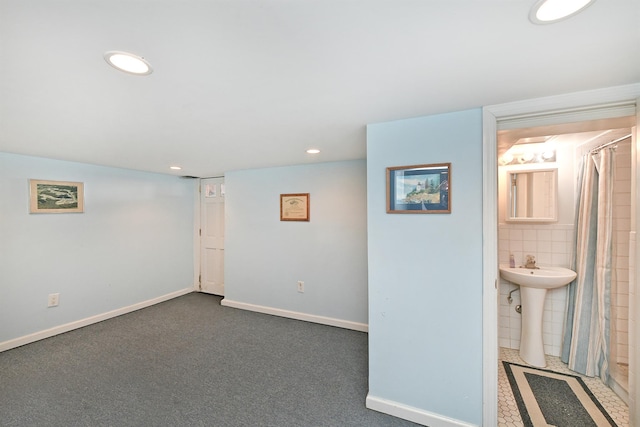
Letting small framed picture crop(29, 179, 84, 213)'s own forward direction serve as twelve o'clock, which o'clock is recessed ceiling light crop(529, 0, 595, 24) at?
The recessed ceiling light is roughly at 1 o'clock from the small framed picture.

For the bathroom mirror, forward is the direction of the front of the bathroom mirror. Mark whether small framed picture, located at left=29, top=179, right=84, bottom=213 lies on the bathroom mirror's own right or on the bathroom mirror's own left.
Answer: on the bathroom mirror's own right

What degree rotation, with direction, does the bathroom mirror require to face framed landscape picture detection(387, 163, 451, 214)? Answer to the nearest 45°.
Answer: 0° — it already faces it

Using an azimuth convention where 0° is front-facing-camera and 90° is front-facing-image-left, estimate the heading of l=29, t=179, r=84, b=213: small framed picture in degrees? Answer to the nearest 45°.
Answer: approximately 315°

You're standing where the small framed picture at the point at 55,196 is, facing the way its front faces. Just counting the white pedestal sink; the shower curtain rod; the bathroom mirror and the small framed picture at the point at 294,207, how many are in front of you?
4

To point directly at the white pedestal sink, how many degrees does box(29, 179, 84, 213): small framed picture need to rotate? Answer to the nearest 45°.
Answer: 0° — it already faces it

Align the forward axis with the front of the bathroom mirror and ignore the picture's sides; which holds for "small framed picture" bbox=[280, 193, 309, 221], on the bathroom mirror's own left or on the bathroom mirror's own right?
on the bathroom mirror's own right

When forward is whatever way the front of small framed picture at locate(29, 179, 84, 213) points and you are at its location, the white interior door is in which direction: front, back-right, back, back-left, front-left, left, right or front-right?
front-left

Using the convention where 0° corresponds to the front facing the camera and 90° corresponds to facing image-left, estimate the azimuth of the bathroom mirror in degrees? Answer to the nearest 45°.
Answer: approximately 0°

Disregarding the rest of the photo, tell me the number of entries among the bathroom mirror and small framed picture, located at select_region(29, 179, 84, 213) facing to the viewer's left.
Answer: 0

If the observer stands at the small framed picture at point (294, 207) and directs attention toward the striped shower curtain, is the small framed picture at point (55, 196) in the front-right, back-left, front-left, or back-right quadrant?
back-right

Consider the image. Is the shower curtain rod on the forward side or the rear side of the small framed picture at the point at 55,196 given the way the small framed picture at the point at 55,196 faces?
on the forward side
